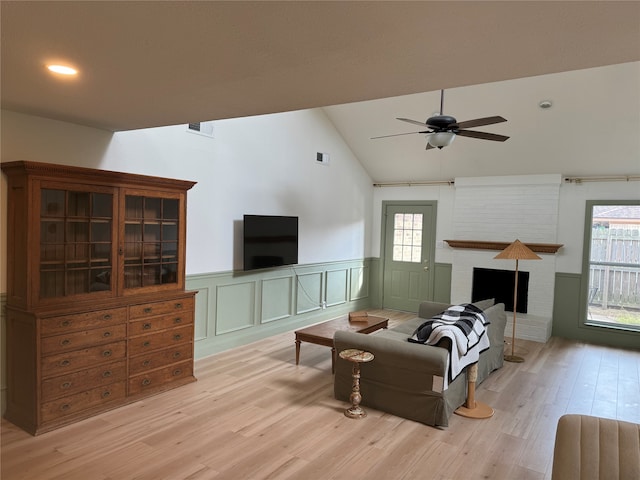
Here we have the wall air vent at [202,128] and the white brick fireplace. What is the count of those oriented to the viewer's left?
0

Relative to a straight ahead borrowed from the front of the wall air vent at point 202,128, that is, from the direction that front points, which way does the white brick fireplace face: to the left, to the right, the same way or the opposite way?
to the right

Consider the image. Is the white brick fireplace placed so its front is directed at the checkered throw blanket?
yes

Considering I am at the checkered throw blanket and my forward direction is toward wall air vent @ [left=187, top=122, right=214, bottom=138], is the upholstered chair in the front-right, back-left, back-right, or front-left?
back-left

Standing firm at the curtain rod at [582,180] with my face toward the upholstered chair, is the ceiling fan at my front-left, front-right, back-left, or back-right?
front-right

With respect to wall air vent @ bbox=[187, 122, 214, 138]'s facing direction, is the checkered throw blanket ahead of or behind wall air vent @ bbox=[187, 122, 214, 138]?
ahead

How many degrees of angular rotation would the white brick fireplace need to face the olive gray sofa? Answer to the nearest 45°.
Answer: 0° — it already faces it

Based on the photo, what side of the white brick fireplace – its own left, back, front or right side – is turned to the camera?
front

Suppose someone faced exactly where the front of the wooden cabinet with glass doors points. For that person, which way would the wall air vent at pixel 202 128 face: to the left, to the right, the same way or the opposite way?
the same way

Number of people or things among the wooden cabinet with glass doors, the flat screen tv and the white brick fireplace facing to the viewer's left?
0

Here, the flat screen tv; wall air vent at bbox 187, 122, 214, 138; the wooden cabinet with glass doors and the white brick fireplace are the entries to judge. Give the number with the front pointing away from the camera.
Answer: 0

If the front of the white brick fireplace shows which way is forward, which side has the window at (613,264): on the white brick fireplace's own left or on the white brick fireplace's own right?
on the white brick fireplace's own left

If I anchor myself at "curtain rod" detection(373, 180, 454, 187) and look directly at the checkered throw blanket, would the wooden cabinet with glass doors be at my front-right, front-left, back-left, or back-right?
front-right

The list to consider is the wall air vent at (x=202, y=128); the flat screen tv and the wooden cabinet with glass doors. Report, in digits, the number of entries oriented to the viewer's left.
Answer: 0

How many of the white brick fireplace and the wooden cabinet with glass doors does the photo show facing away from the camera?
0

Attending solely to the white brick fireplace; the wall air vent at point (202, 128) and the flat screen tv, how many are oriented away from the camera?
0

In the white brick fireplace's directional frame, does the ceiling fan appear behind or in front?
in front

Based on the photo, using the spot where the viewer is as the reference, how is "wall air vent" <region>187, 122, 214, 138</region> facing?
facing the viewer and to the right of the viewer

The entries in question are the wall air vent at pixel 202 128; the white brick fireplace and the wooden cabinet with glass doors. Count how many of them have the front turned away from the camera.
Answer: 0

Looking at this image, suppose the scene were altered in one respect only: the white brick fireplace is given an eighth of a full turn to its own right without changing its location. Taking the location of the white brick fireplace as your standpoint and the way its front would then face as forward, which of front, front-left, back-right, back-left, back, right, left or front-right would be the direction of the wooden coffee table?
front
